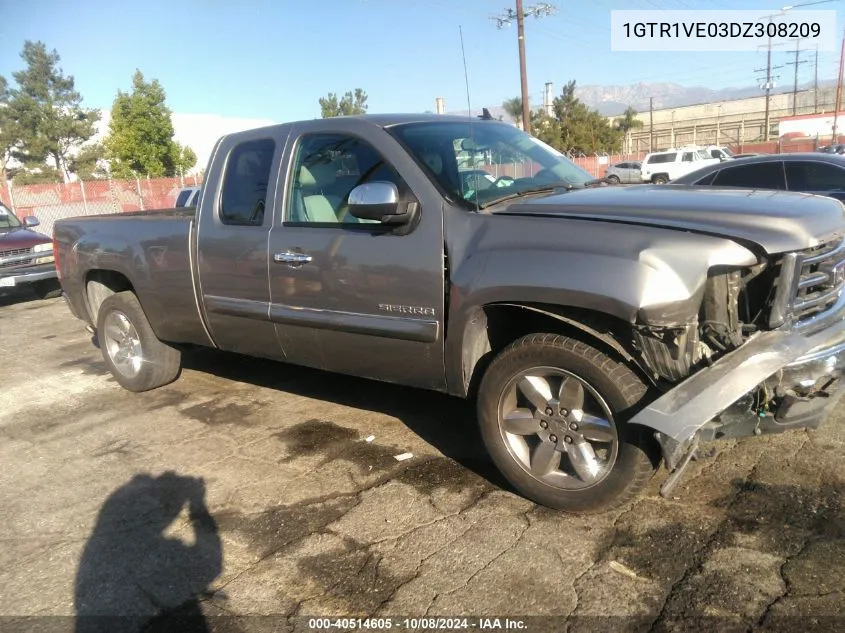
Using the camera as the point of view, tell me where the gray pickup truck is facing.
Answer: facing the viewer and to the right of the viewer

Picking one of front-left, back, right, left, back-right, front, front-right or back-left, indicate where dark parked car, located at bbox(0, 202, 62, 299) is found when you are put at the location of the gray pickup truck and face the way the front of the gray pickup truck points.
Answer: back

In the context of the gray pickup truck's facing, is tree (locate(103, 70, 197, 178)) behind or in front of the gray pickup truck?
behind

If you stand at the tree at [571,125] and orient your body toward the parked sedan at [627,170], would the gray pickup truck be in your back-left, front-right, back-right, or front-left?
front-right

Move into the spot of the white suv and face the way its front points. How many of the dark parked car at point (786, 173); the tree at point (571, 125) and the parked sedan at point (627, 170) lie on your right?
1
